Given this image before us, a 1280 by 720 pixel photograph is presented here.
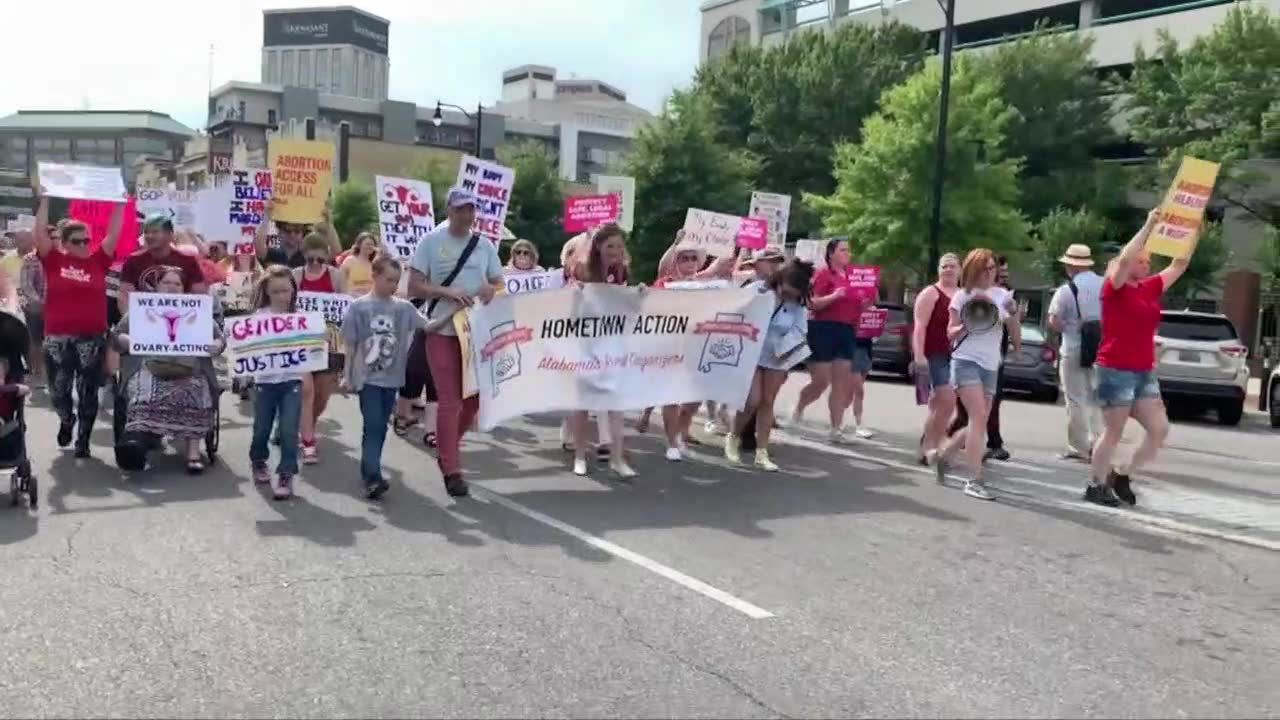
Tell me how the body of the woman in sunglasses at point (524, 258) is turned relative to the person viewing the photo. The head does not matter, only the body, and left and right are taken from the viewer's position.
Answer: facing the viewer

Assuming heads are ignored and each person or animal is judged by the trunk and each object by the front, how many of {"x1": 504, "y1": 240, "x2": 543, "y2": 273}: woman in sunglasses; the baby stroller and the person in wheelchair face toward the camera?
3

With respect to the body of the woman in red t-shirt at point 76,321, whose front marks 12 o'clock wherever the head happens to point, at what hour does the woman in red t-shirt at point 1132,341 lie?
the woman in red t-shirt at point 1132,341 is roughly at 10 o'clock from the woman in red t-shirt at point 76,321.

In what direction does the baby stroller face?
toward the camera

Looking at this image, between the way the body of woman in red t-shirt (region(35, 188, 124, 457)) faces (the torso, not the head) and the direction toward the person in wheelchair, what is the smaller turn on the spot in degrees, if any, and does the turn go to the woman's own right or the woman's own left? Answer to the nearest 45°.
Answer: approximately 45° to the woman's own left

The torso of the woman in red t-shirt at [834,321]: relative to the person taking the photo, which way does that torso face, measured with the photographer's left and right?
facing the viewer and to the right of the viewer

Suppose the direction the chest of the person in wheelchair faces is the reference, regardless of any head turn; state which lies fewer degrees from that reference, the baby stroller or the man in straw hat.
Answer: the baby stroller

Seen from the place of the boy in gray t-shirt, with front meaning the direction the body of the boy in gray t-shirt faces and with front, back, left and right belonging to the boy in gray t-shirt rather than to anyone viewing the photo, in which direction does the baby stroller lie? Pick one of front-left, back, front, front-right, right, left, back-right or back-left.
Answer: right

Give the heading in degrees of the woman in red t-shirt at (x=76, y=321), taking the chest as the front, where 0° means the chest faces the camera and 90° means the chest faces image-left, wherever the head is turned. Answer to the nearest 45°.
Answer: approximately 0°
